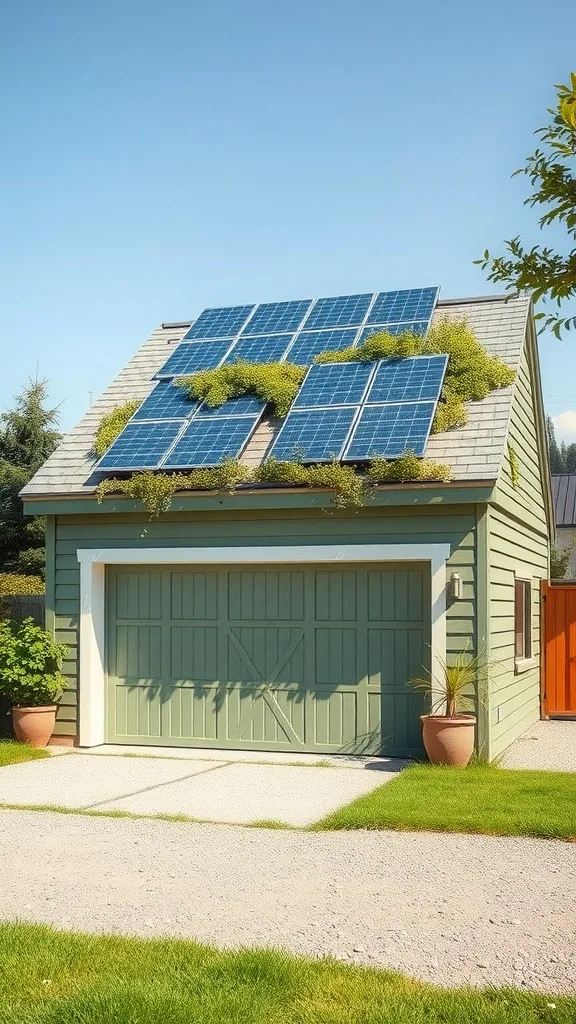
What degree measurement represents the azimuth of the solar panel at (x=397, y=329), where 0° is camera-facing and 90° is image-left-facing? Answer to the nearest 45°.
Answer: approximately 0°

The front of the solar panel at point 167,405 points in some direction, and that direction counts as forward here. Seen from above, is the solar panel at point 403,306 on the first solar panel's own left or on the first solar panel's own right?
on the first solar panel's own left

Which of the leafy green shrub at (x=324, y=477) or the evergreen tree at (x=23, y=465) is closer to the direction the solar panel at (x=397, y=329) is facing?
the leafy green shrub

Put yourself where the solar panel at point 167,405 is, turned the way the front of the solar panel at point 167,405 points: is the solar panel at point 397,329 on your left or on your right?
on your left

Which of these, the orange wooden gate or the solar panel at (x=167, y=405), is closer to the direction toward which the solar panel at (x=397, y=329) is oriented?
the solar panel

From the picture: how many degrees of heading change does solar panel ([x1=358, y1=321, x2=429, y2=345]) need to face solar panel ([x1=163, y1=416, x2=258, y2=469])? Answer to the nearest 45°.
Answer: approximately 45° to its right

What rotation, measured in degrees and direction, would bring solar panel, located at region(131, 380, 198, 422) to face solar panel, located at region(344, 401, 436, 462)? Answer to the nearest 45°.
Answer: approximately 45° to its left

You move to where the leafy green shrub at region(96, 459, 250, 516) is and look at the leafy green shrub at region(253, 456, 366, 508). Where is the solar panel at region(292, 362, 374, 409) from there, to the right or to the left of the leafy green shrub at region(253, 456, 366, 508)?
left

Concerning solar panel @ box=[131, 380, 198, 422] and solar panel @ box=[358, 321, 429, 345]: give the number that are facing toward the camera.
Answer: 2

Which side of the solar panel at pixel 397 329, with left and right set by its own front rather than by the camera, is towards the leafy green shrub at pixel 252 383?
right

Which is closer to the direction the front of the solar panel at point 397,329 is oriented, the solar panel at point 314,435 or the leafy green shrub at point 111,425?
the solar panel
